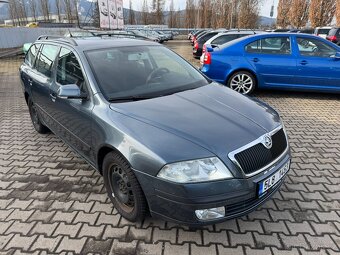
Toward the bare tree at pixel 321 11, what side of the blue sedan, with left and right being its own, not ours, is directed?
left

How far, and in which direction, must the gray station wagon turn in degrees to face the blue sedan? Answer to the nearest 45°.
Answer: approximately 90° to its left

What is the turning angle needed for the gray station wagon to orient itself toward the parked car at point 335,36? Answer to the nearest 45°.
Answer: approximately 90° to its left

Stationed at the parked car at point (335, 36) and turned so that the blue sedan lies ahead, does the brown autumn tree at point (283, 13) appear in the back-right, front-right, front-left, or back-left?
back-right

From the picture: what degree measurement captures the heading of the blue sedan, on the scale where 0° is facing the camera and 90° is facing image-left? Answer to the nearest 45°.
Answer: approximately 270°

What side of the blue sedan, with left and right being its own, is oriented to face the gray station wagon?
right

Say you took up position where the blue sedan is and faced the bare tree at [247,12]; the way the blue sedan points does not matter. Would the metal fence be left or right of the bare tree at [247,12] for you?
left

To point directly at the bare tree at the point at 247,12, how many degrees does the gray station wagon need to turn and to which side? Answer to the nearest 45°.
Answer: approximately 135° to its left

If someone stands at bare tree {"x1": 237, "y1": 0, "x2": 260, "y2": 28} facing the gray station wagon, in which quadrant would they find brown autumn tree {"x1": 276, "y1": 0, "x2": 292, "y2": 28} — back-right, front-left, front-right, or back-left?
back-left

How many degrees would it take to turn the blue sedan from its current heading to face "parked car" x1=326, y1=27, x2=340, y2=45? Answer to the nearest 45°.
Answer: approximately 90° to its left

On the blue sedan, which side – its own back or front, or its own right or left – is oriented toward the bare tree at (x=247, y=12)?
left

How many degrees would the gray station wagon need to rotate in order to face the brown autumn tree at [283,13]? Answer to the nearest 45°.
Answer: approximately 90° to its left

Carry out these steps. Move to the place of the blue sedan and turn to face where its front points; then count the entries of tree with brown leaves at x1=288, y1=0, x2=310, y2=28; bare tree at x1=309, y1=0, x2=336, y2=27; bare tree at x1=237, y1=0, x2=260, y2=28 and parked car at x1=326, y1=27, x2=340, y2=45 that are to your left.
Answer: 4
